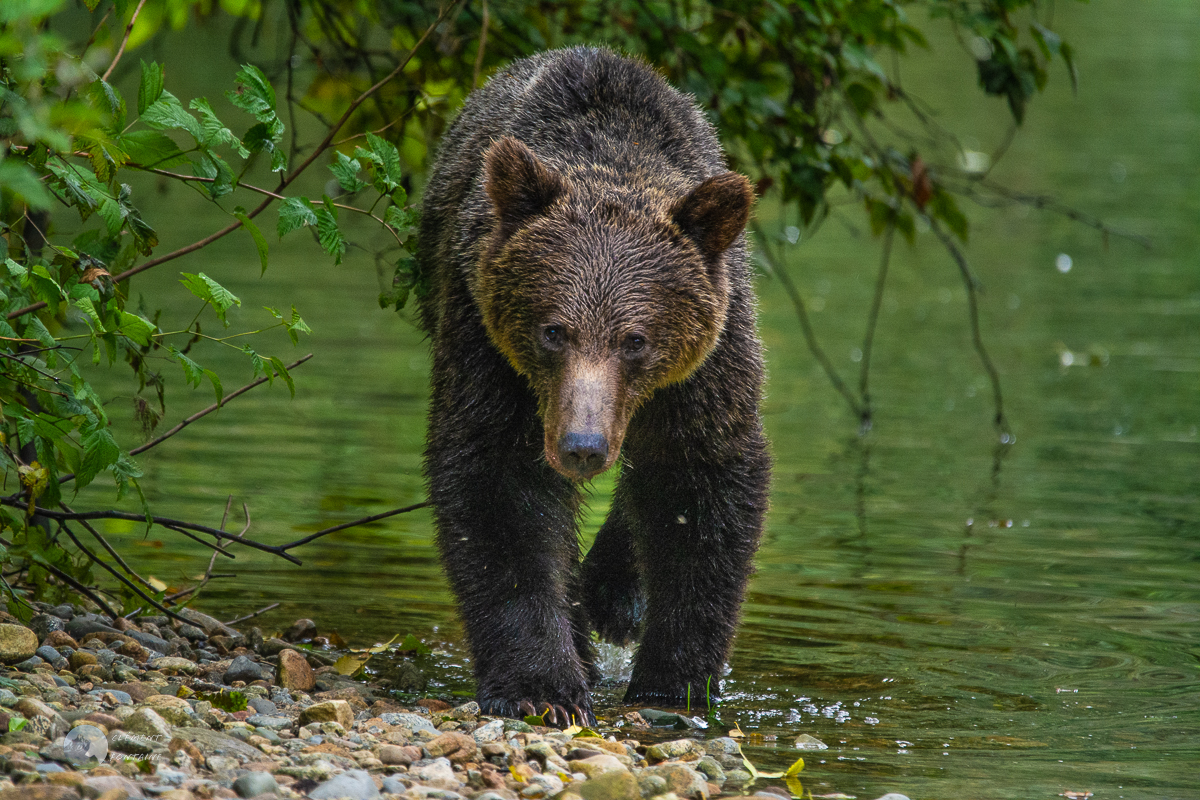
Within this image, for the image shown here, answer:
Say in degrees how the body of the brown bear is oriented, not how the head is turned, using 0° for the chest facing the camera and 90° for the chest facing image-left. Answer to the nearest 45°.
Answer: approximately 0°

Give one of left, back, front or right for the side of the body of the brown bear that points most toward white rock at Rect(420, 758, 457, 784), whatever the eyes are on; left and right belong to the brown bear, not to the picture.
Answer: front

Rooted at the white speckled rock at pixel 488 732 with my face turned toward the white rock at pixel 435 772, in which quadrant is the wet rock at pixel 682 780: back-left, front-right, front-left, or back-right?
front-left

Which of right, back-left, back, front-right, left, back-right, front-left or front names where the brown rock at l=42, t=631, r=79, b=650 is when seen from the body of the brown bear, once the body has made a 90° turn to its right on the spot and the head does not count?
front

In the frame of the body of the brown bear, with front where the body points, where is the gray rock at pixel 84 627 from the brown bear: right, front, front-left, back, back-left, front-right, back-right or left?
right

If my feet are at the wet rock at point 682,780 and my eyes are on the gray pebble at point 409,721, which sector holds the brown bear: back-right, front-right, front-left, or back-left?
front-right

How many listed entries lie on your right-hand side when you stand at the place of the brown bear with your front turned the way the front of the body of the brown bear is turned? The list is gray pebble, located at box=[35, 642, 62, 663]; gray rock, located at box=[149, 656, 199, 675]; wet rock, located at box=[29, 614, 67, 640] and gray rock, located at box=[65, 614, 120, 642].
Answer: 4

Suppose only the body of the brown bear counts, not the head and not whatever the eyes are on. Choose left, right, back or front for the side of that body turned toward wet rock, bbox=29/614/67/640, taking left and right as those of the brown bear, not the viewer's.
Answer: right

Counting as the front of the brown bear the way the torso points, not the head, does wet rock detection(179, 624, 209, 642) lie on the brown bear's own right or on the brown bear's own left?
on the brown bear's own right

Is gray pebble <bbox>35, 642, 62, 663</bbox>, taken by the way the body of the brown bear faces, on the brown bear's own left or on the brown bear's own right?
on the brown bear's own right

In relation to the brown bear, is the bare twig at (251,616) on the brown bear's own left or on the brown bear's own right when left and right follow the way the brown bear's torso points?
on the brown bear's own right

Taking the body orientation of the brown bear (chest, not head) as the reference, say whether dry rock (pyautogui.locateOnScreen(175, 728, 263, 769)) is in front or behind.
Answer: in front
